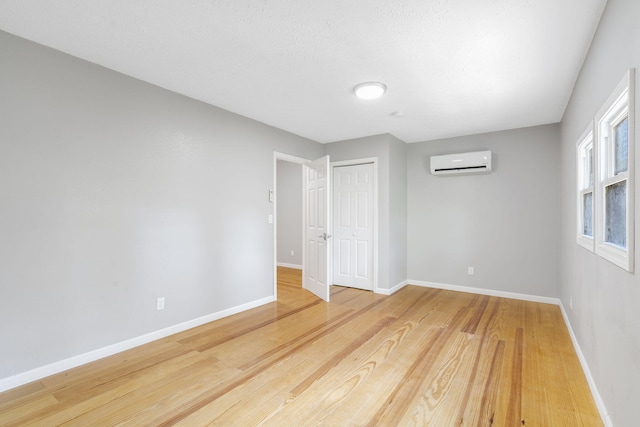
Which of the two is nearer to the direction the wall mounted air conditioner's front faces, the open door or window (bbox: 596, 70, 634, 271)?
the window

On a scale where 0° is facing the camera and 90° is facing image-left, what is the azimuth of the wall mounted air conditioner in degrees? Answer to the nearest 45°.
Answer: approximately 0°

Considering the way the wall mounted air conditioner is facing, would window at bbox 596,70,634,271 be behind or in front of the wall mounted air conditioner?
in front

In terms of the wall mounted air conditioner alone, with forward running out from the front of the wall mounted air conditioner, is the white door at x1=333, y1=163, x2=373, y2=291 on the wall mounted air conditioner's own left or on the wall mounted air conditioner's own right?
on the wall mounted air conditioner's own right

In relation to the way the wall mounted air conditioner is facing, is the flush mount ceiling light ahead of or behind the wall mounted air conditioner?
ahead

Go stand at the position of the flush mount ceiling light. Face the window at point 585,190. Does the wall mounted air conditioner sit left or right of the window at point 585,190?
left

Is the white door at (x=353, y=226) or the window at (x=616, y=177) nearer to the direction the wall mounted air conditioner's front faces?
the window

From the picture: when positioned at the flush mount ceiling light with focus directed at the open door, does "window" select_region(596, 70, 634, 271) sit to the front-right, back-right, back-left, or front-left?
back-right

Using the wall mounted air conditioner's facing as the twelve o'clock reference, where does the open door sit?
The open door is roughly at 2 o'clock from the wall mounted air conditioner.

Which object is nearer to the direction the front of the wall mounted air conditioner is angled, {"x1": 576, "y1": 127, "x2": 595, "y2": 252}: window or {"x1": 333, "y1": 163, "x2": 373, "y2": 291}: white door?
the window

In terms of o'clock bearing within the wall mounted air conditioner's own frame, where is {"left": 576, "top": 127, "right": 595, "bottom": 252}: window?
The window is roughly at 11 o'clock from the wall mounted air conditioner.
